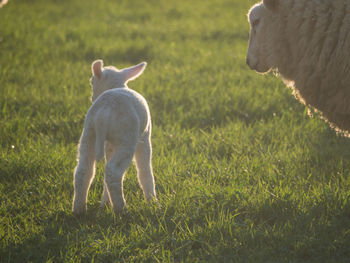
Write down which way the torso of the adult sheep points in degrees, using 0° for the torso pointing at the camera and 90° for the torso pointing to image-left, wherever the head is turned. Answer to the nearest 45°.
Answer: approximately 90°
